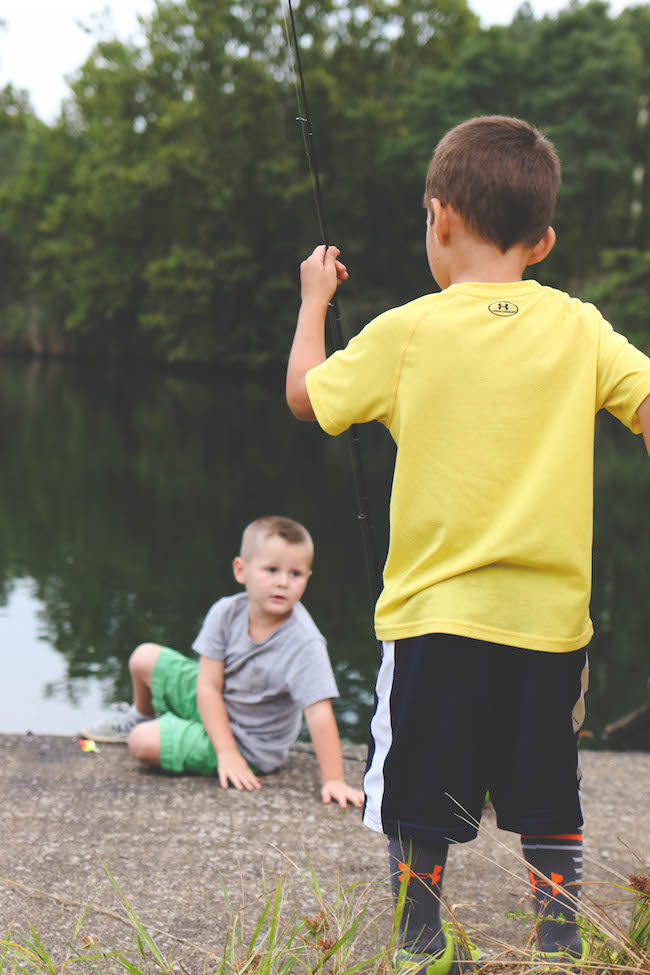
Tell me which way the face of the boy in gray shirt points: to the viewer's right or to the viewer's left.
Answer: to the viewer's right

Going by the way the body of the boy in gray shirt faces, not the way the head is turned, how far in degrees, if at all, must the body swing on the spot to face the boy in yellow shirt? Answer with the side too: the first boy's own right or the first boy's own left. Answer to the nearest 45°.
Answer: approximately 45° to the first boy's own left

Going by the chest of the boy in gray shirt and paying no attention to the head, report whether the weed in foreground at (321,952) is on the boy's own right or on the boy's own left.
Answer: on the boy's own left

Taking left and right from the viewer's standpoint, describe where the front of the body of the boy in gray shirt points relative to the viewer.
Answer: facing the viewer and to the left of the viewer

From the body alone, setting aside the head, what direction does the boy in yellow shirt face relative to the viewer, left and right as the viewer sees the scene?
facing away from the viewer

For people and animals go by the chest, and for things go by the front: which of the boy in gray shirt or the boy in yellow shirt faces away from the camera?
the boy in yellow shirt

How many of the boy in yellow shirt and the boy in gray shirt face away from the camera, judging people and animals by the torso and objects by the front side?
1

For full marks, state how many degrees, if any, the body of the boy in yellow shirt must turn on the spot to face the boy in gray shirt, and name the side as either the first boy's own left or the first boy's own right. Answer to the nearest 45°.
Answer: approximately 45° to the first boy's own left
